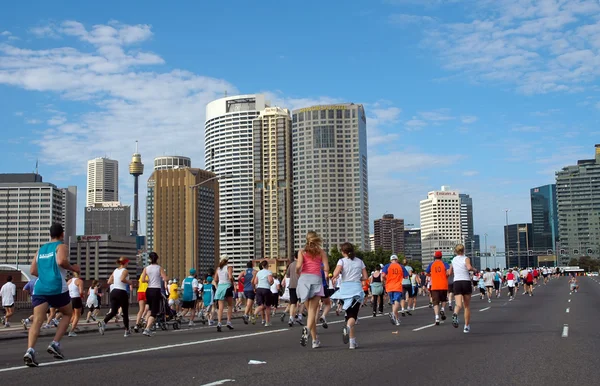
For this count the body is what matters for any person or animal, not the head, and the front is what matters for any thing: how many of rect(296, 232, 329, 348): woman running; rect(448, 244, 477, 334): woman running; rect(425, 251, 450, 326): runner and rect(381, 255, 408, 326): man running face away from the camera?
4

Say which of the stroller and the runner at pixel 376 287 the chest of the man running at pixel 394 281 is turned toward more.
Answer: the runner

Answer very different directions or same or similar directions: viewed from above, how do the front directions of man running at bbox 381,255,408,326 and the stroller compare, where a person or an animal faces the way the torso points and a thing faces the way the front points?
same or similar directions

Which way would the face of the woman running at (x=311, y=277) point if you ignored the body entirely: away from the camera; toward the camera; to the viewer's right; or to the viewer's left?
away from the camera

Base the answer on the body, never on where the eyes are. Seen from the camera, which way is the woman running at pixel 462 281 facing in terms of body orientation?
away from the camera

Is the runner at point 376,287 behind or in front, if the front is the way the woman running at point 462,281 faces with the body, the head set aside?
in front

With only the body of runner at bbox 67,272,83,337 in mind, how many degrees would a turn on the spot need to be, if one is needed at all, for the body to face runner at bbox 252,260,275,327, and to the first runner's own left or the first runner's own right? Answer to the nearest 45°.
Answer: approximately 45° to the first runner's own right

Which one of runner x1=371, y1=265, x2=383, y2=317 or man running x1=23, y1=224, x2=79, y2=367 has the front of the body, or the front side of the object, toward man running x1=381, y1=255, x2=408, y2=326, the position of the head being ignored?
man running x1=23, y1=224, x2=79, y2=367

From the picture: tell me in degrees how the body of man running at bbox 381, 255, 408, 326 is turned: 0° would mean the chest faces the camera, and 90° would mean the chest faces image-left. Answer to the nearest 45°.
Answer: approximately 180°

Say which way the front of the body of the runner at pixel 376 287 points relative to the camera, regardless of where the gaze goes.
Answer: away from the camera

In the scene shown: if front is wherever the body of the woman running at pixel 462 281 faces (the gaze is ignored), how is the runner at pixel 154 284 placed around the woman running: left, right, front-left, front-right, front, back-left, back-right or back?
left

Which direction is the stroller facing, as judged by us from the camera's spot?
facing away from the viewer and to the right of the viewer

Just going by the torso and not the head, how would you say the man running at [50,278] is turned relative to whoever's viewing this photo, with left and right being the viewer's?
facing away from the viewer and to the right of the viewer

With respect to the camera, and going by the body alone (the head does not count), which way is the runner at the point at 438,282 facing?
away from the camera

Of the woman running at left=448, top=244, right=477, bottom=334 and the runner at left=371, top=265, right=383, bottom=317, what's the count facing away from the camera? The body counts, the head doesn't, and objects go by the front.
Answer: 2

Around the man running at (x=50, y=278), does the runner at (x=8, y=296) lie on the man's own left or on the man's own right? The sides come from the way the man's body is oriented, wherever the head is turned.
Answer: on the man's own left
